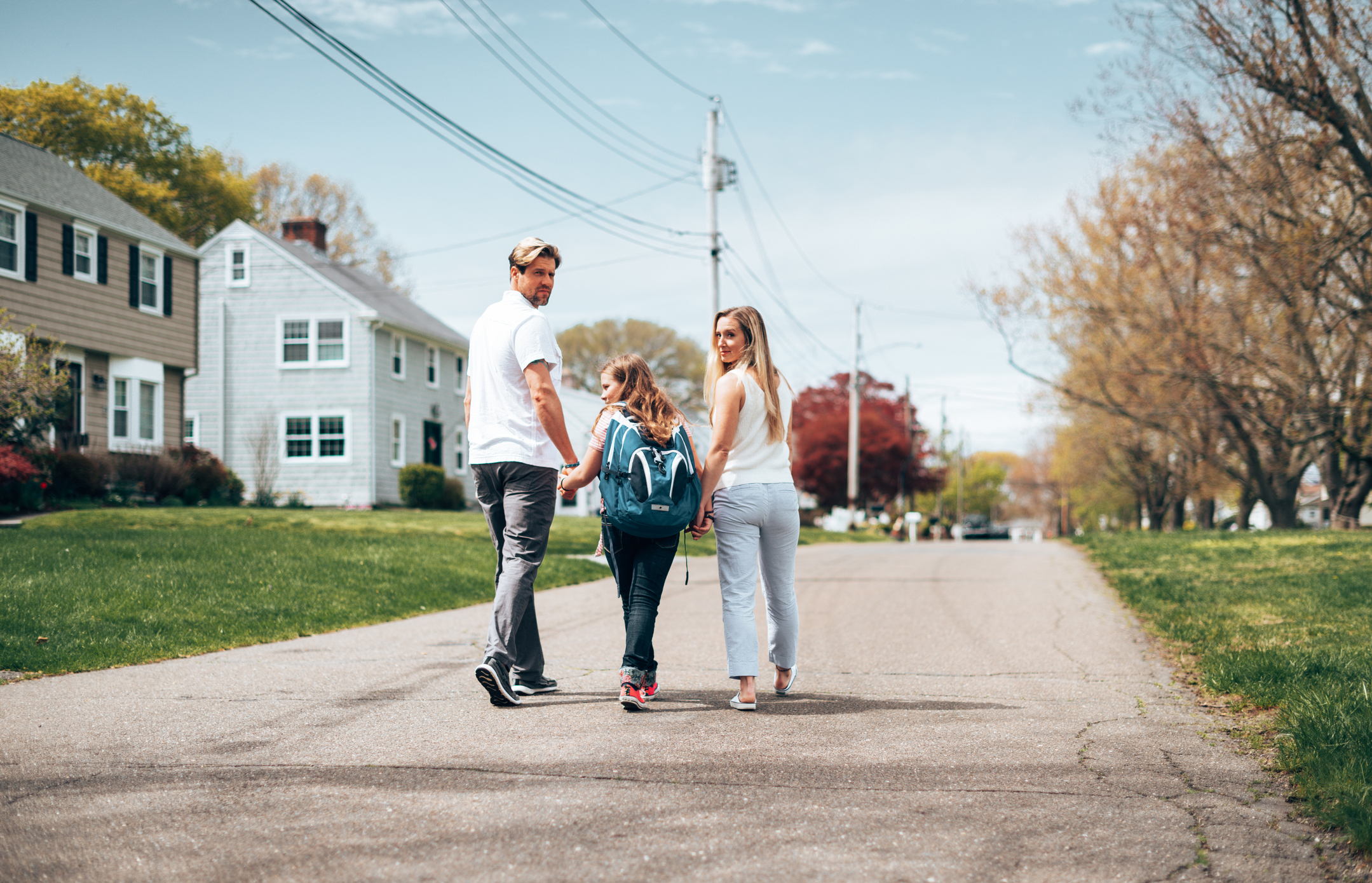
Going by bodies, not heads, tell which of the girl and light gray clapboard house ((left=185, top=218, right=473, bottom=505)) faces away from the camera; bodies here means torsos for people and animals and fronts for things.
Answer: the girl

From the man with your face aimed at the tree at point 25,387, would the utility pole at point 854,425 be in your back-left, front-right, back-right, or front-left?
front-right

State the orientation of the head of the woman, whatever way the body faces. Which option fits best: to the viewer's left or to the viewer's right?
to the viewer's left

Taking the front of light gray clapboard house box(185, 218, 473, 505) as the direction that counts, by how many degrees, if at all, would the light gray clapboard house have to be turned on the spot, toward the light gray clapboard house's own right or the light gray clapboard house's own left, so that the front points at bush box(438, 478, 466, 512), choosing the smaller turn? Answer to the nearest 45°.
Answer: approximately 45° to the light gray clapboard house's own left

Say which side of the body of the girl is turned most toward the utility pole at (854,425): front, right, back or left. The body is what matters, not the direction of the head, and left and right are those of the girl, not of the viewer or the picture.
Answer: front

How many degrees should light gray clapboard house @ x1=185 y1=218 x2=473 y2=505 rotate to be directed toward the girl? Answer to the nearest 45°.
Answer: approximately 45° to its right

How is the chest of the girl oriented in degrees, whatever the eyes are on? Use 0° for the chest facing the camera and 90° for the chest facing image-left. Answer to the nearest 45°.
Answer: approximately 180°

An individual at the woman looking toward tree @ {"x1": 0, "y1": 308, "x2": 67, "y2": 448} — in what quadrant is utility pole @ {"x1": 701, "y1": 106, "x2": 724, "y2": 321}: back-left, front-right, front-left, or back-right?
front-right

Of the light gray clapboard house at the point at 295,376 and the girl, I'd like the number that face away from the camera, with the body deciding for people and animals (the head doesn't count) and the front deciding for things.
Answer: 1

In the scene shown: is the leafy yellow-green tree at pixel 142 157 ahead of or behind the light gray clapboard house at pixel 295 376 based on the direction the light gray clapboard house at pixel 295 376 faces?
behind

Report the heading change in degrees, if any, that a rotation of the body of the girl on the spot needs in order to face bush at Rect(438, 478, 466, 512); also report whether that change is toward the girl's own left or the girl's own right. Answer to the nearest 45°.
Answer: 0° — they already face it

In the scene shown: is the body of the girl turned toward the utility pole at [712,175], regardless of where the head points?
yes

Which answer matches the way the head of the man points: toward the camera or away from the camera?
toward the camera
